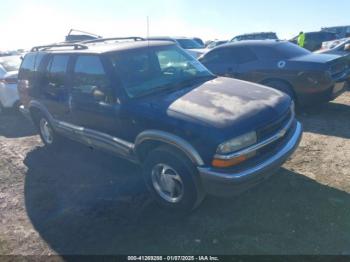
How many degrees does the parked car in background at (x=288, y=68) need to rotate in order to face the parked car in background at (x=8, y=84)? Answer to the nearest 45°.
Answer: approximately 45° to its left

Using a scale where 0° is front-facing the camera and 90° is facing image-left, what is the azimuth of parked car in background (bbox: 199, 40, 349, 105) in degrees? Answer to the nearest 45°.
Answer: approximately 135°

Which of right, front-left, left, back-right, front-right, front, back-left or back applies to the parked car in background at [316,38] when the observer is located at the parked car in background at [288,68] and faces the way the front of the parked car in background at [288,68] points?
front-right

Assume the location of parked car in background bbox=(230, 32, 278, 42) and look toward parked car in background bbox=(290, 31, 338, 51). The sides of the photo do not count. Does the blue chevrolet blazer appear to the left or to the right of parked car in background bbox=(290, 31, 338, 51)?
right

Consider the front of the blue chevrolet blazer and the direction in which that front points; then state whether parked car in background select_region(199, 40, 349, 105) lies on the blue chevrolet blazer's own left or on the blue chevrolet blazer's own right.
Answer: on the blue chevrolet blazer's own left

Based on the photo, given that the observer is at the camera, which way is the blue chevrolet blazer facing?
facing the viewer and to the right of the viewer

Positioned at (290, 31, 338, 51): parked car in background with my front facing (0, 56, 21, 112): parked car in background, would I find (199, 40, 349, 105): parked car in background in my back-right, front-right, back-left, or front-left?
front-left

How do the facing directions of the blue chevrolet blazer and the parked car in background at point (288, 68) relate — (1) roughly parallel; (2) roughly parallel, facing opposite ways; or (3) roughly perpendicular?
roughly parallel, facing opposite ways

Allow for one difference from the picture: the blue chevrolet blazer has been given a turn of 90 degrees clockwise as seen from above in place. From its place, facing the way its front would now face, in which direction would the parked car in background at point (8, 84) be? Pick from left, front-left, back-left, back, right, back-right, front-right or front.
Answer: right

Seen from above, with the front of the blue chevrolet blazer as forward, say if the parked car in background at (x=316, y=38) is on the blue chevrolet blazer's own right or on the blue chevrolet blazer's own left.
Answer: on the blue chevrolet blazer's own left
